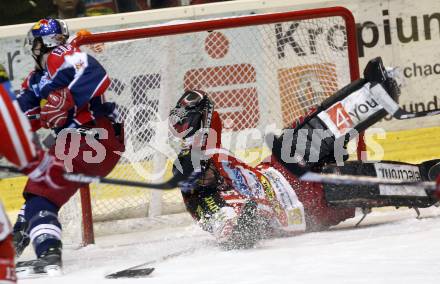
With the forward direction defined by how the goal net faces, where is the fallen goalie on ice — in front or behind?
in front

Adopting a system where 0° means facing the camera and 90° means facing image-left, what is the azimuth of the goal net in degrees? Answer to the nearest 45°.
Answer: approximately 0°

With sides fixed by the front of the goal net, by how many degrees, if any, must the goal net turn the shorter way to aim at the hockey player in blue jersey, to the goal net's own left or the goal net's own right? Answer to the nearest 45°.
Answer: approximately 45° to the goal net's own right
